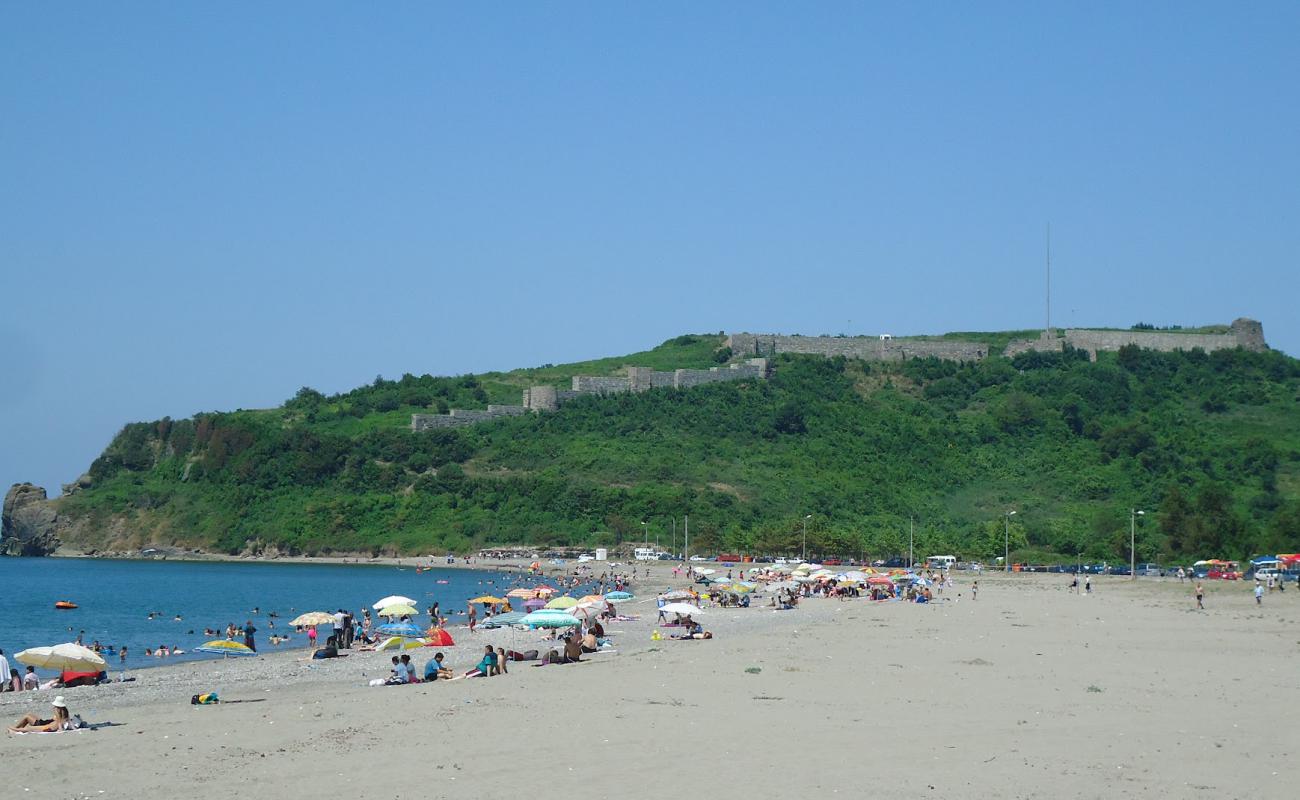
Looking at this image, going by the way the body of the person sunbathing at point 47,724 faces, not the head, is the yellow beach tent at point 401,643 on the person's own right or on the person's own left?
on the person's own right

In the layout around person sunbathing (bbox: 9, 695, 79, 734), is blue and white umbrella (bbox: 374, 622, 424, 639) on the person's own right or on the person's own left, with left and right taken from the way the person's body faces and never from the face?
on the person's own right

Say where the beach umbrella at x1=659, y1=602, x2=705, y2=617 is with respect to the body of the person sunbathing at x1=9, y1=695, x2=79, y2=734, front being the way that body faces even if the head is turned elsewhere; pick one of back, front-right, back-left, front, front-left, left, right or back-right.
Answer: back-right

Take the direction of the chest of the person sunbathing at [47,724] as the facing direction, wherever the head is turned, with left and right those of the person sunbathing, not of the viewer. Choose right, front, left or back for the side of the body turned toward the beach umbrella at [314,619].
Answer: right

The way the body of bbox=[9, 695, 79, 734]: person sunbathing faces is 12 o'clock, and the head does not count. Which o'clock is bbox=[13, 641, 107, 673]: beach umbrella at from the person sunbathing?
The beach umbrella is roughly at 3 o'clock from the person sunbathing.

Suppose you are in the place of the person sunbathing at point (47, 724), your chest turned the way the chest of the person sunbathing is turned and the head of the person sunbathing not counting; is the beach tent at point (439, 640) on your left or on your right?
on your right

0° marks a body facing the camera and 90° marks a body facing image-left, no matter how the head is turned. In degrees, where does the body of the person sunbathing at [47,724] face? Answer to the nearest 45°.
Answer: approximately 90°
